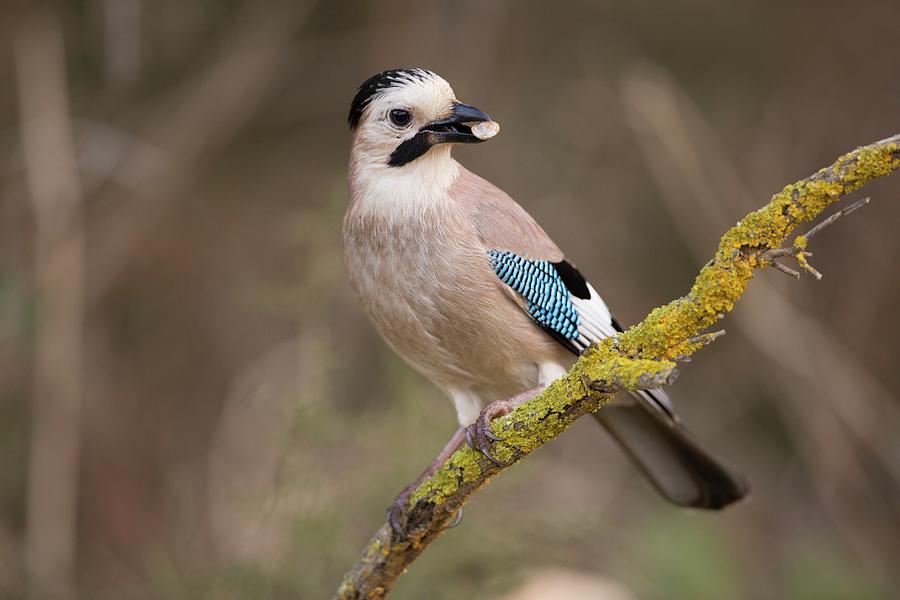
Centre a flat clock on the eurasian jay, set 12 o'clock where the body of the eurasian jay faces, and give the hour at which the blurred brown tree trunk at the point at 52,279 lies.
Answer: The blurred brown tree trunk is roughly at 3 o'clock from the eurasian jay.

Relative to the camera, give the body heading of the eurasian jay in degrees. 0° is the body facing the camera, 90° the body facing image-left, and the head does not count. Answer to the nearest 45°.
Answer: approximately 45°
